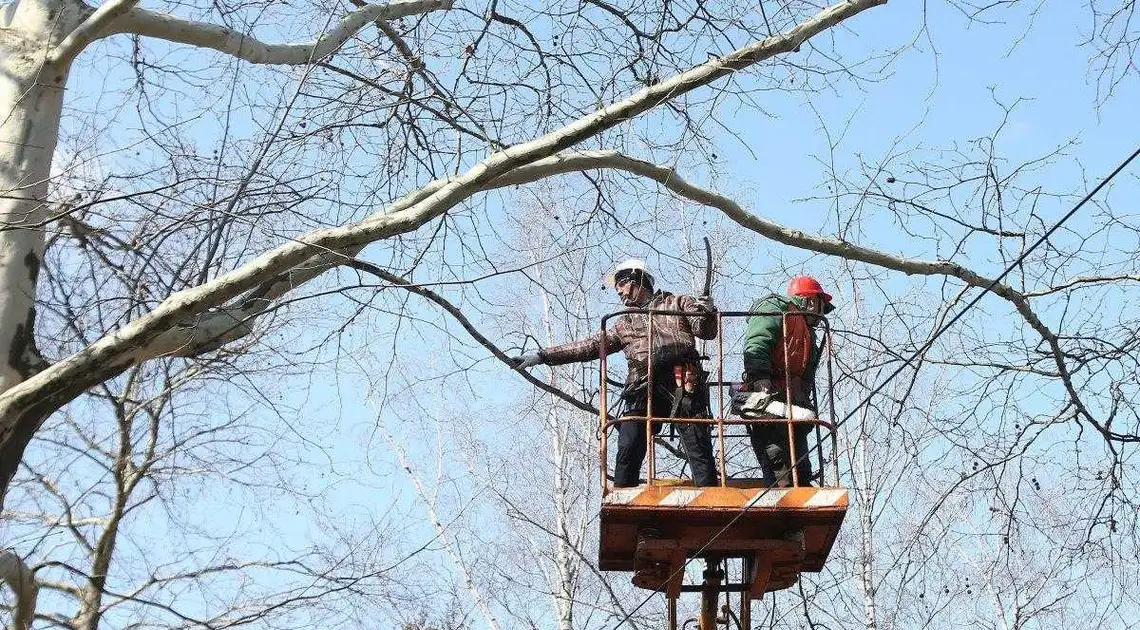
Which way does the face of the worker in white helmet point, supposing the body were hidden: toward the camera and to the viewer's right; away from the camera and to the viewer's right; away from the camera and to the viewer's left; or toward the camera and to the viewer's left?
toward the camera and to the viewer's left

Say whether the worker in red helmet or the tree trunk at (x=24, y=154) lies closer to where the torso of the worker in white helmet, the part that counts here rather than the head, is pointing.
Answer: the tree trunk

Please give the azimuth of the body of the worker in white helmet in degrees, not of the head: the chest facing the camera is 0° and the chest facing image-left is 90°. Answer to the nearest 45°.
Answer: approximately 45°

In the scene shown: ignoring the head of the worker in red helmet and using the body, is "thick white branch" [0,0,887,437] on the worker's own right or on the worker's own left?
on the worker's own right

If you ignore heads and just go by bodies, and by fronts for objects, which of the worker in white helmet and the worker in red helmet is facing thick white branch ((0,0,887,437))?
the worker in white helmet
